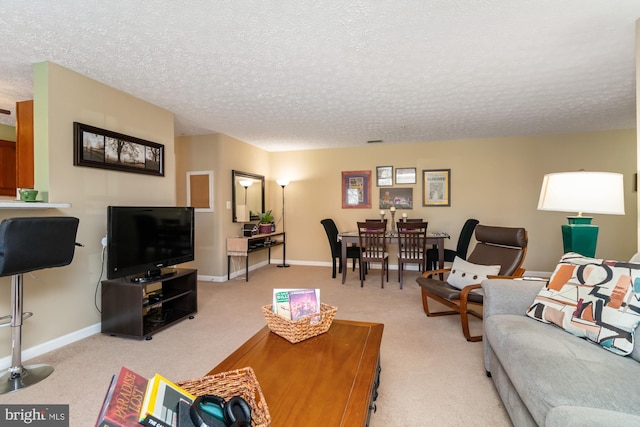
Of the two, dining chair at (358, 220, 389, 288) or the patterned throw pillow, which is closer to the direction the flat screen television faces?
the patterned throw pillow

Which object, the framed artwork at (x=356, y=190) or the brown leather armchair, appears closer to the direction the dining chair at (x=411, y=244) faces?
the framed artwork

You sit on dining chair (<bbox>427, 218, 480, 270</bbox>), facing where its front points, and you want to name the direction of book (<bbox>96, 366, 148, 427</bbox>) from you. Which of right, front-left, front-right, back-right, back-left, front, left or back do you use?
left

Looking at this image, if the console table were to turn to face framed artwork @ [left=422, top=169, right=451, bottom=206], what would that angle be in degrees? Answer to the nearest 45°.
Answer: approximately 45° to its left

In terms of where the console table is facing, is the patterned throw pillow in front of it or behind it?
in front

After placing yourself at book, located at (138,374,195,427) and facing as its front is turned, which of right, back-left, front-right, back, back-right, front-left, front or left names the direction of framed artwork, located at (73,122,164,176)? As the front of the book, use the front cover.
back

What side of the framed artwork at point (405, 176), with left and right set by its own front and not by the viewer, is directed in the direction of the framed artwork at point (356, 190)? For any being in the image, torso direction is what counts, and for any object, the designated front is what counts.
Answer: right

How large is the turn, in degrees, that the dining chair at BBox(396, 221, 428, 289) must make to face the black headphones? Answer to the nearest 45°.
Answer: approximately 180°

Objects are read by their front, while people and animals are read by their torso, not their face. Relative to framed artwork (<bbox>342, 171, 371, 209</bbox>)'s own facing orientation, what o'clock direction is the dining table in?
The dining table is roughly at 11 o'clock from the framed artwork.

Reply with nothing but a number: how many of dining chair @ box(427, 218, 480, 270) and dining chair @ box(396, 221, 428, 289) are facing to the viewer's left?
1

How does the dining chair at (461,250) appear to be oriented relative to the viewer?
to the viewer's left

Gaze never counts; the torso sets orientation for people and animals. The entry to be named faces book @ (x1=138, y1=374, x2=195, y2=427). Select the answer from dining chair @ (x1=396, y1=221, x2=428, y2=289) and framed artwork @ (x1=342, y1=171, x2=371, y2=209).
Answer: the framed artwork
